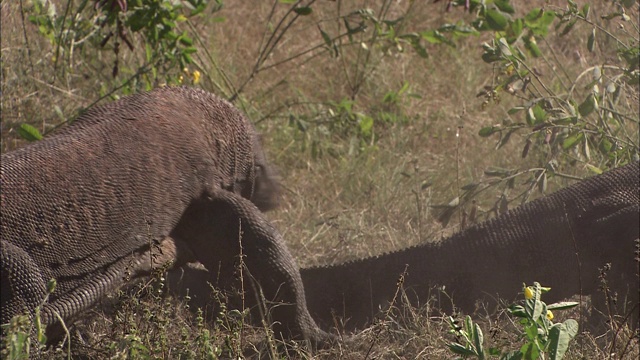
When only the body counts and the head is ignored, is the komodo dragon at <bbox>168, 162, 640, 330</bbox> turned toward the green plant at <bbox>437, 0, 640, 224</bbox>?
no

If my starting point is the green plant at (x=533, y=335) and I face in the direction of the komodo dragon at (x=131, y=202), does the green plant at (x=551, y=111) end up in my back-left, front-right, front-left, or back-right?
front-right

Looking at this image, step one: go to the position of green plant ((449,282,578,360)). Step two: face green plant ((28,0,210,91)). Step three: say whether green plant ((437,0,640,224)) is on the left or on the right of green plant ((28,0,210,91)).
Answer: right
